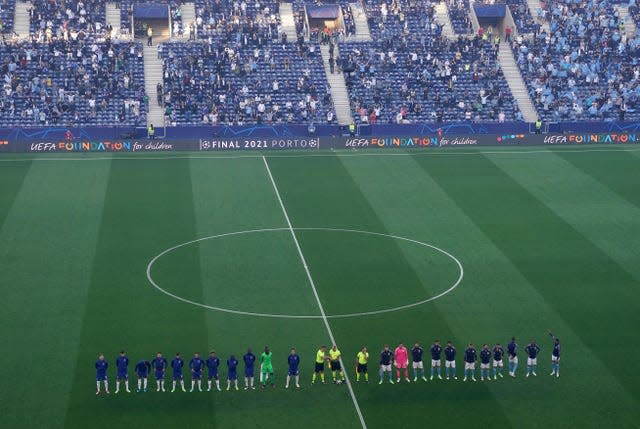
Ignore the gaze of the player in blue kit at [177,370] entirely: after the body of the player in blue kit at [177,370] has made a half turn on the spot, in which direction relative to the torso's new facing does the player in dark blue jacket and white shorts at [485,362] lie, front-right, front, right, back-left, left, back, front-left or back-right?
right

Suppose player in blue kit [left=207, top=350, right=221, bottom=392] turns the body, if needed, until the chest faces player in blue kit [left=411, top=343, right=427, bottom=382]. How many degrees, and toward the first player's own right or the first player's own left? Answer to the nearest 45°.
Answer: approximately 90° to the first player's own left

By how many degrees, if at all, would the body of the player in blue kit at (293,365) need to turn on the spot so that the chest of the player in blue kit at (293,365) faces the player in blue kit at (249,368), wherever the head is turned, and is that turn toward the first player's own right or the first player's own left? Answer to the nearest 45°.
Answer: approximately 90° to the first player's own right

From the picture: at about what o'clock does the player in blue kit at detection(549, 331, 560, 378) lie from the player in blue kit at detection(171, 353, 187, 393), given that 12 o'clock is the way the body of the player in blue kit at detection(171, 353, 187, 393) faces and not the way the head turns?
the player in blue kit at detection(549, 331, 560, 378) is roughly at 9 o'clock from the player in blue kit at detection(171, 353, 187, 393).

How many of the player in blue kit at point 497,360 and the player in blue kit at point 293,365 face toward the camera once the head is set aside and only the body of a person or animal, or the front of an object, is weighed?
2

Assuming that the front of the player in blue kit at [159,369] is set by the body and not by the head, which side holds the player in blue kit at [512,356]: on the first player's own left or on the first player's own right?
on the first player's own left

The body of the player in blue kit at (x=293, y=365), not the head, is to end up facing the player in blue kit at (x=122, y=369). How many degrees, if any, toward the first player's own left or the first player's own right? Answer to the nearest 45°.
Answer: approximately 90° to the first player's own right

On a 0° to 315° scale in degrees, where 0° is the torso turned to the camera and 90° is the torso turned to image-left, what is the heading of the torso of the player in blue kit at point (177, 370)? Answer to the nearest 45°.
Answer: approximately 0°

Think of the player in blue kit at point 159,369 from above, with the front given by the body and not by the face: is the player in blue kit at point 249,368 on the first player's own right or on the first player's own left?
on the first player's own left

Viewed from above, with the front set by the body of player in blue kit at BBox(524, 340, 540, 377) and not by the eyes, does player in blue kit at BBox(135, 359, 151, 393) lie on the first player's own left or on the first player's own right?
on the first player's own right

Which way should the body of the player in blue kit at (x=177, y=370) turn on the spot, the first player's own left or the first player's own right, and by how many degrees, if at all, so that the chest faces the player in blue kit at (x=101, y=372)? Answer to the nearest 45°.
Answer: approximately 90° to the first player's own right

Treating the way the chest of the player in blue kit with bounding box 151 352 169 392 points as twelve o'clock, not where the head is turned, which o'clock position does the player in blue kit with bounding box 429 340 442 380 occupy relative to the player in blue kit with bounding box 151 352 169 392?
the player in blue kit with bounding box 429 340 442 380 is roughly at 9 o'clock from the player in blue kit with bounding box 151 352 169 392.

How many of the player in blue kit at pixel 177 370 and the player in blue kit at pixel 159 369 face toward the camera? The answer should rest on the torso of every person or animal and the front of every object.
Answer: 2
